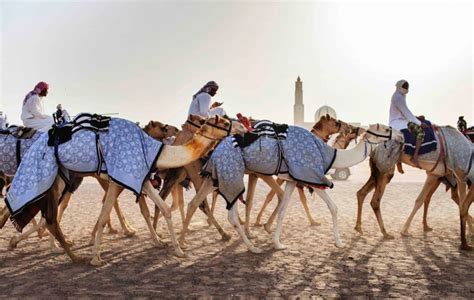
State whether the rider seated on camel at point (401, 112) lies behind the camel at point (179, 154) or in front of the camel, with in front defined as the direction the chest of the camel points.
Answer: in front

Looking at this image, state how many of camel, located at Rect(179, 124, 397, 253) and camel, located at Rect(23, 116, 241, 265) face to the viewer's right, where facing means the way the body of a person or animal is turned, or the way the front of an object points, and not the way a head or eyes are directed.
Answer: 2

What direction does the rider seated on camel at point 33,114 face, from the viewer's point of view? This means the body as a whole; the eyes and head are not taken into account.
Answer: to the viewer's right

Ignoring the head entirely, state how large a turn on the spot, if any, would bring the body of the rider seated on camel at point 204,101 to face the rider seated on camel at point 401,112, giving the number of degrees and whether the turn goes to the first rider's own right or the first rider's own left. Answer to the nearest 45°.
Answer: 0° — they already face them

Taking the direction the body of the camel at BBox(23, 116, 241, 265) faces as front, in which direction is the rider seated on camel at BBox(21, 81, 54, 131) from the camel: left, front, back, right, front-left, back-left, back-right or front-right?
back-left

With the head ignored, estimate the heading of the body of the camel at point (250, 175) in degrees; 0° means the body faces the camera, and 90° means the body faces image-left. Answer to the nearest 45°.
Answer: approximately 270°

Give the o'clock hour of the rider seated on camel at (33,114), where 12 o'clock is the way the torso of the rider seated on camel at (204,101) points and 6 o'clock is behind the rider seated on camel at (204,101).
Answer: the rider seated on camel at (33,114) is roughly at 6 o'clock from the rider seated on camel at (204,101).

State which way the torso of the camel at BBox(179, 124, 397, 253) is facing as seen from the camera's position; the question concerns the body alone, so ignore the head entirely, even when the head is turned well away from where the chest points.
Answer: to the viewer's right

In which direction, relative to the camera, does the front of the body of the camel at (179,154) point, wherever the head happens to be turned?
to the viewer's right

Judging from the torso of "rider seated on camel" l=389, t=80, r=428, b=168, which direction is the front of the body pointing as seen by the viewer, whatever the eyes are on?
to the viewer's right

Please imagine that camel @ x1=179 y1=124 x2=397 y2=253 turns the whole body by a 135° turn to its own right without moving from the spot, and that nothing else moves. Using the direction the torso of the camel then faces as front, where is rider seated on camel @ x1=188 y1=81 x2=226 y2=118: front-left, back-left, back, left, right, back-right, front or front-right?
right

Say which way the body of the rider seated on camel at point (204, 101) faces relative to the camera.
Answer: to the viewer's right
